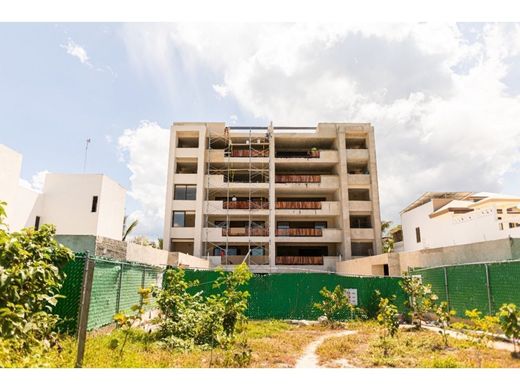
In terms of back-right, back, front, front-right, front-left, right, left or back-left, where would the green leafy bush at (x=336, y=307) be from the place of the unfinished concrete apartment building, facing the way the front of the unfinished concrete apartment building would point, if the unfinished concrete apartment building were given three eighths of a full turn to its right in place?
back-left

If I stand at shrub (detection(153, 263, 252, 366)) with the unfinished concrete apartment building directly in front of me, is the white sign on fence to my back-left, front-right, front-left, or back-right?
front-right

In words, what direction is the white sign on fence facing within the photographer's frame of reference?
facing the viewer

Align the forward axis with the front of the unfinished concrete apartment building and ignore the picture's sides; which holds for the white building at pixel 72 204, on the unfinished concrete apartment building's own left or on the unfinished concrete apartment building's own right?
on the unfinished concrete apartment building's own right

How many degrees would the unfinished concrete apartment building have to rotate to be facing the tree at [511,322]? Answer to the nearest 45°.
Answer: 0° — it already faces it

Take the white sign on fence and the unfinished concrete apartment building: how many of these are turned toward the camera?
2

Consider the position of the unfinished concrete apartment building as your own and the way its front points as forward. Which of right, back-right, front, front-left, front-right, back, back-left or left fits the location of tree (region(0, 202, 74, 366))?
front

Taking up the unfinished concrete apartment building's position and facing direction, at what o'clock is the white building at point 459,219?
The white building is roughly at 10 o'clock from the unfinished concrete apartment building.

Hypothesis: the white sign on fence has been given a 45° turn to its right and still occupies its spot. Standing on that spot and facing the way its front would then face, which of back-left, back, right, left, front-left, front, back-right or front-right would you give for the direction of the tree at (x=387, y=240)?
back-right

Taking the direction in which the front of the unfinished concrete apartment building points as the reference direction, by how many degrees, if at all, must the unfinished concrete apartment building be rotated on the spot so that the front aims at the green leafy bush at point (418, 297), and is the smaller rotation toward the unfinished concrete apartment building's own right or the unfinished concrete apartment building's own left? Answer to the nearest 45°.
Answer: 0° — it already faces it

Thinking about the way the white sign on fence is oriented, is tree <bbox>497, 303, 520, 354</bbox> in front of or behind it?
in front

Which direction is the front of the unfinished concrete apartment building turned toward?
toward the camera

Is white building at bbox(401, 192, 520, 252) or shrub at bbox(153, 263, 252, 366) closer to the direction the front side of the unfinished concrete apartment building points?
the shrub

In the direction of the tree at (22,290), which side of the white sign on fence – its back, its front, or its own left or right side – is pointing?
front

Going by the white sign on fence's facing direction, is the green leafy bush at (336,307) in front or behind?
in front
